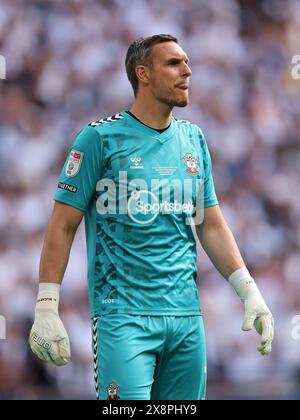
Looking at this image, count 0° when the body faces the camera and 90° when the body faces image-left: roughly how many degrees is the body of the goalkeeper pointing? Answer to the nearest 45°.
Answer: approximately 315°
